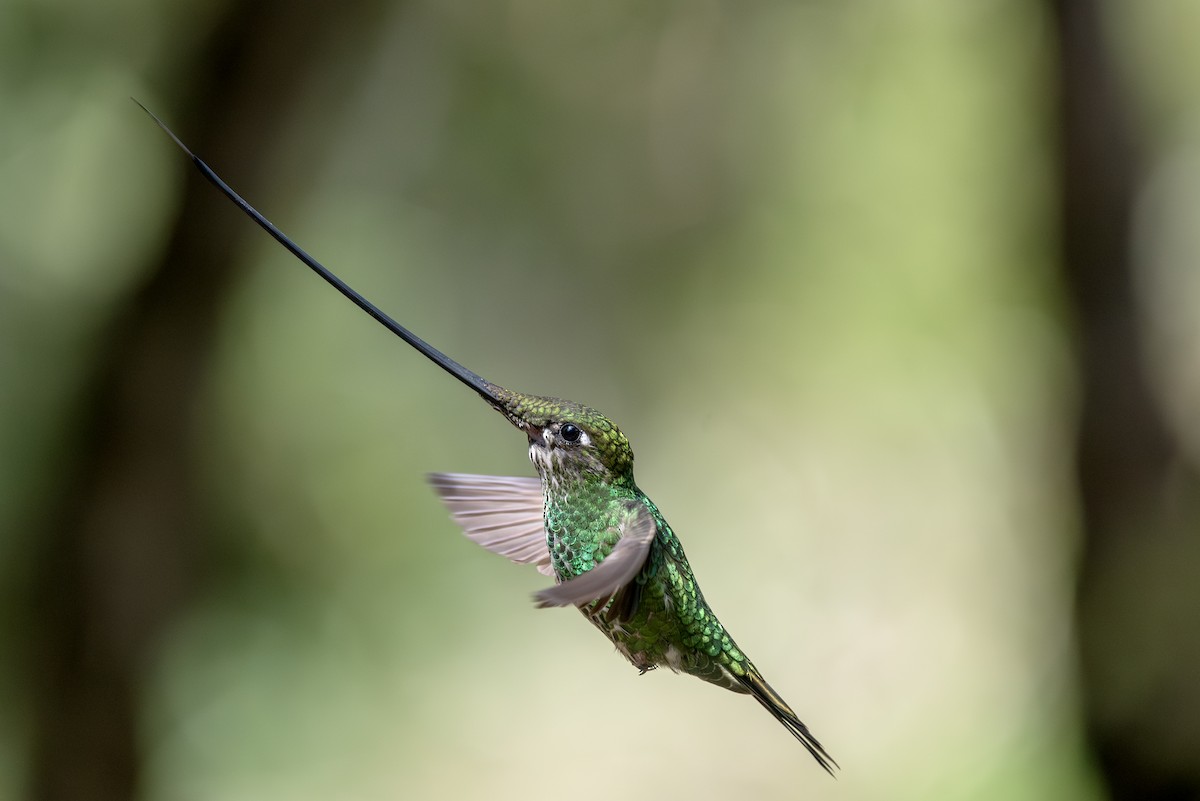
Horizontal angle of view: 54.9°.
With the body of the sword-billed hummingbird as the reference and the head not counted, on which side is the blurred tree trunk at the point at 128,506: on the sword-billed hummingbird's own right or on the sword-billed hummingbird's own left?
on the sword-billed hummingbird's own right

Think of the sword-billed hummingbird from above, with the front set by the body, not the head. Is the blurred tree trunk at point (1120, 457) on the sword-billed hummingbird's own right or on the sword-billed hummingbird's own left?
on the sword-billed hummingbird's own right

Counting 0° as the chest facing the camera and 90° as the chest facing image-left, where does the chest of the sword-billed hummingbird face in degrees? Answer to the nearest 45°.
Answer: approximately 90°
